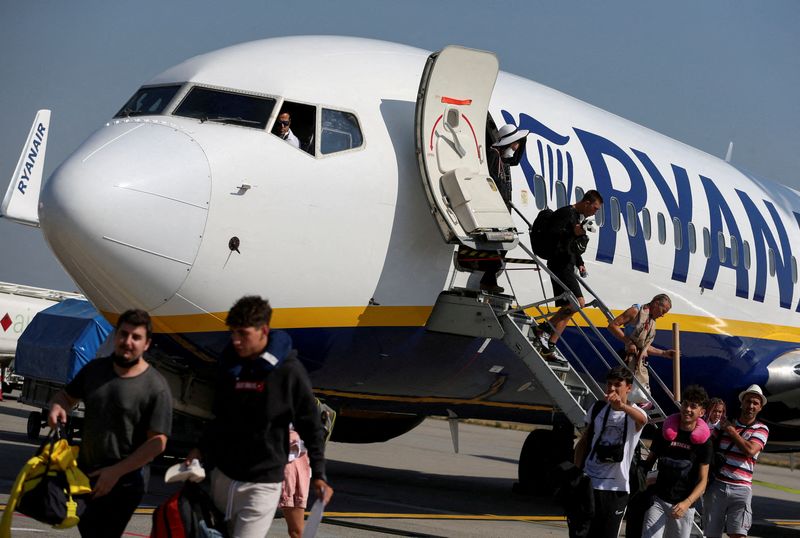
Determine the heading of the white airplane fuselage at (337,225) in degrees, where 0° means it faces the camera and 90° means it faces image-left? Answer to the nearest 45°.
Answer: approximately 45°

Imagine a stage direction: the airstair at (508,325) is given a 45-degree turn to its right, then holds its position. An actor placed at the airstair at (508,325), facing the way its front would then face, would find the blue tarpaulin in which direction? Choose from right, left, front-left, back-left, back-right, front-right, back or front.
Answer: back-right

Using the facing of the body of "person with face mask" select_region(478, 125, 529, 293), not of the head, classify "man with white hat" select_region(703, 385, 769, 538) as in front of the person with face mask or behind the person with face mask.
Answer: in front

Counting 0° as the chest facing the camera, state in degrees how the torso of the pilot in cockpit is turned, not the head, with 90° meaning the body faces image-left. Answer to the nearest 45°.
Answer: approximately 45°

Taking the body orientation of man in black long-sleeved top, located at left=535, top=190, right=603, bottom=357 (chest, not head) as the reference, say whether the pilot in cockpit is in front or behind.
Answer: behind

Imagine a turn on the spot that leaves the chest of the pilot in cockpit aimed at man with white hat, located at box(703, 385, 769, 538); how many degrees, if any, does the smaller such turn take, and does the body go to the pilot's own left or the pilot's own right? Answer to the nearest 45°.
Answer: approximately 135° to the pilot's own left

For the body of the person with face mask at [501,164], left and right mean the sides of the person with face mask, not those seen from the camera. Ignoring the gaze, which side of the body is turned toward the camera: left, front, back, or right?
right

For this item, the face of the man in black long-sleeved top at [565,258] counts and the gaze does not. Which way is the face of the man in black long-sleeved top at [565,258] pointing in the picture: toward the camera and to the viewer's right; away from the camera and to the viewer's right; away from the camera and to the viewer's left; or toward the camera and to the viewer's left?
toward the camera and to the viewer's right

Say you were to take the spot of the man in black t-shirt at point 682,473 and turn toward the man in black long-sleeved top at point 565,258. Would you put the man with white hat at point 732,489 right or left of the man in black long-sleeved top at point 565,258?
right

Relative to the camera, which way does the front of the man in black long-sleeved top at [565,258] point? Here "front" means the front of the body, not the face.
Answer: to the viewer's right
